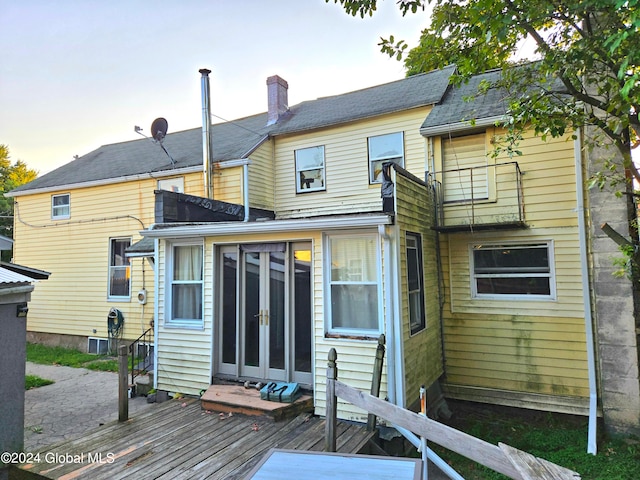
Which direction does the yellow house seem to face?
toward the camera

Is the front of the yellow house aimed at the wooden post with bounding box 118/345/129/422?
no

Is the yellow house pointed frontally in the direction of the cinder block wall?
no

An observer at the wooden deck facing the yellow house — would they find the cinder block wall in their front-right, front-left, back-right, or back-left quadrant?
front-right
